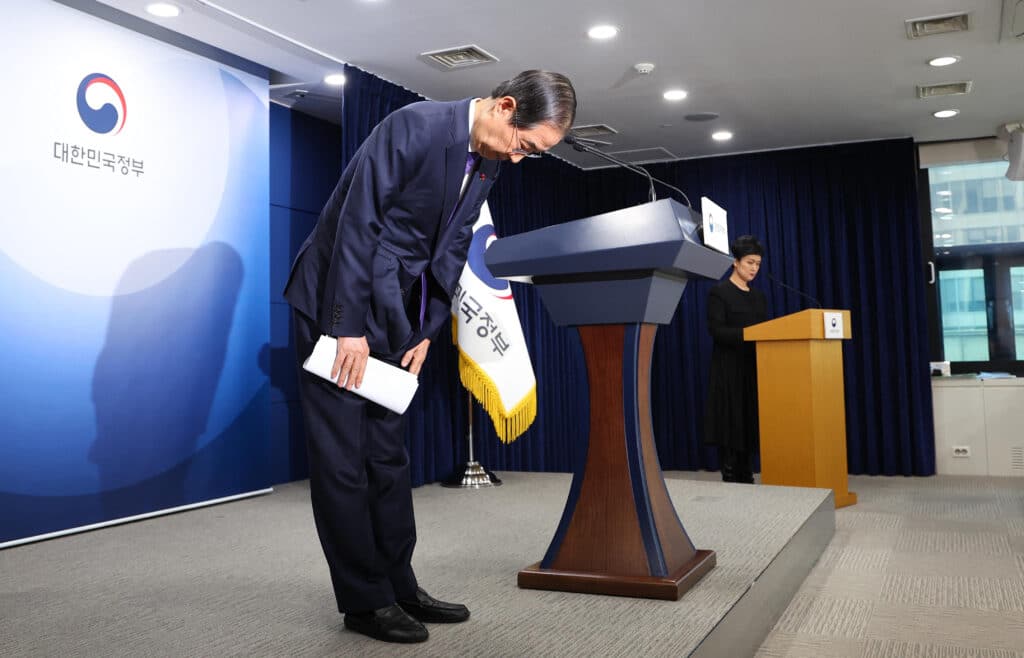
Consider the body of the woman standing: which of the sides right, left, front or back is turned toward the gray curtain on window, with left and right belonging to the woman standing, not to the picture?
left

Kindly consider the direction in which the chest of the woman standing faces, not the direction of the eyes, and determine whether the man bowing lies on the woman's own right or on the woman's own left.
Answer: on the woman's own right

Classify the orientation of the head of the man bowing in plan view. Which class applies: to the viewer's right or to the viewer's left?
to the viewer's right

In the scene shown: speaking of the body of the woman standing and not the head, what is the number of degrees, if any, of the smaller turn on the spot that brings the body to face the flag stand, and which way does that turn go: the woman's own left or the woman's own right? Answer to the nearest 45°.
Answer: approximately 135° to the woman's own right

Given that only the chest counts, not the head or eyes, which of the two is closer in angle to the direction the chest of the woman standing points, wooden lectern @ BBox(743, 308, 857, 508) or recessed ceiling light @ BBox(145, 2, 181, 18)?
the wooden lectern

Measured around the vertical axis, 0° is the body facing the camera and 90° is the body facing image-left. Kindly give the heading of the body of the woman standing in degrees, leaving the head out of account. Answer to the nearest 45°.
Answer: approximately 315°

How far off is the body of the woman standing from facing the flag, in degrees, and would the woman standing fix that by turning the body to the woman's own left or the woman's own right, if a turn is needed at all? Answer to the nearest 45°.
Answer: approximately 90° to the woman's own right

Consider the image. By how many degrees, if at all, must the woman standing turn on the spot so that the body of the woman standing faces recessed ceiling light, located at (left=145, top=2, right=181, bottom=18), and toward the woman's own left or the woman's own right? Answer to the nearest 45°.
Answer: approximately 90° to the woman's own right

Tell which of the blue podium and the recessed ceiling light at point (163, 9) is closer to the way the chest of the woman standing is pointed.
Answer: the blue podium
